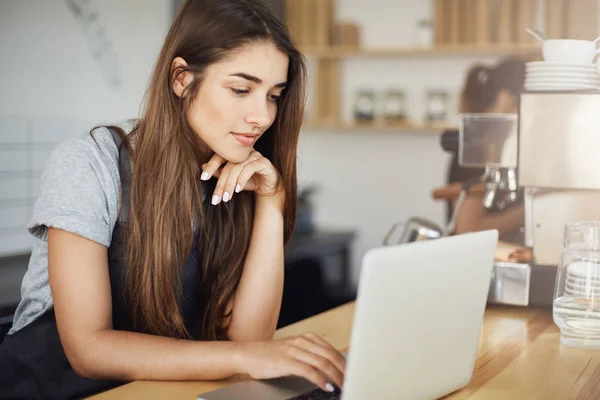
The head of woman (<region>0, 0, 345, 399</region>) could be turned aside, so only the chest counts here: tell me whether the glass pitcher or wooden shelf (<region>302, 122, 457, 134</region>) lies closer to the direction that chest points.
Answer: the glass pitcher

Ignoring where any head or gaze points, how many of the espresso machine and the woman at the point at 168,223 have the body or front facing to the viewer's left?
1

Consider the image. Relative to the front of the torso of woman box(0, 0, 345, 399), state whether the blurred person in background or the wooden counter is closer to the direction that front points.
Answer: the wooden counter

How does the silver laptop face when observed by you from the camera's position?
facing away from the viewer and to the left of the viewer

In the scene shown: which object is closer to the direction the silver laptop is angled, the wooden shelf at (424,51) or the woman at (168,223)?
the woman

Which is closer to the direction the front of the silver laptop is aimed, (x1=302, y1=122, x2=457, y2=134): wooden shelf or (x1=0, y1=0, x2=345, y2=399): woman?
the woman

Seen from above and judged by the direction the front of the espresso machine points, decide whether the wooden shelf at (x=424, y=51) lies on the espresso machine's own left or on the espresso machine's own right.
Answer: on the espresso machine's own right

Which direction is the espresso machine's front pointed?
to the viewer's left

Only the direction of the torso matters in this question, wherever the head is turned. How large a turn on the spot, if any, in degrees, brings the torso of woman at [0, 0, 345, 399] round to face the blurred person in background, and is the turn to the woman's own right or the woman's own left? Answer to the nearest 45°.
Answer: approximately 90° to the woman's own left

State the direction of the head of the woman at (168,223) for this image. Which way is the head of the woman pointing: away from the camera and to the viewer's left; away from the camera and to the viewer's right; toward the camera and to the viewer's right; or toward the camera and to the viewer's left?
toward the camera and to the viewer's right

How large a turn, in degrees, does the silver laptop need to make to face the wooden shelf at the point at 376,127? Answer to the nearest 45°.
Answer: approximately 45° to its right

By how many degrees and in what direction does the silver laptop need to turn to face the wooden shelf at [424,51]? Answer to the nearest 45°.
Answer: approximately 45° to its right
